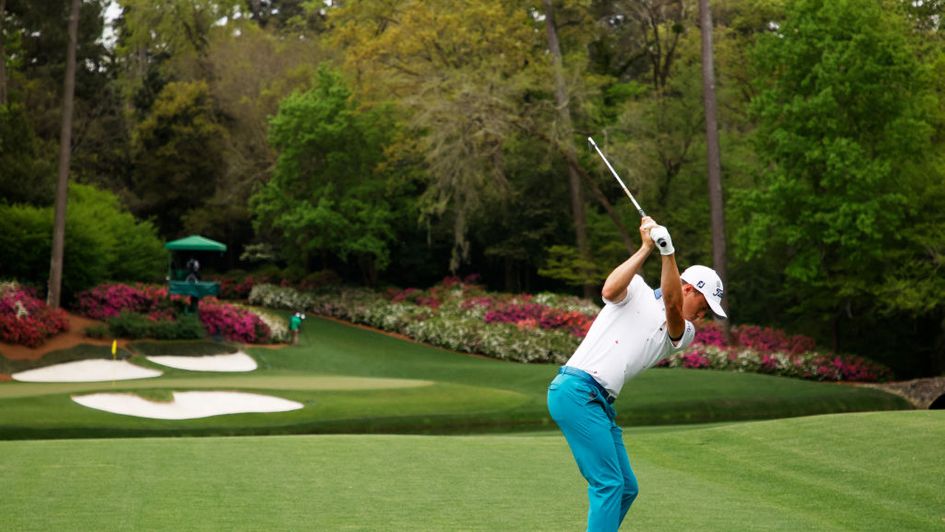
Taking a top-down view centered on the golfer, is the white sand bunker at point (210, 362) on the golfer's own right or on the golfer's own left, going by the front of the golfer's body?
on the golfer's own left

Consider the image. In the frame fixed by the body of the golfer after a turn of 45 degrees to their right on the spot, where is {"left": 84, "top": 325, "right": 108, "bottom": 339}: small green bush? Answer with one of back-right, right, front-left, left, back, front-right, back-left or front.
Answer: back

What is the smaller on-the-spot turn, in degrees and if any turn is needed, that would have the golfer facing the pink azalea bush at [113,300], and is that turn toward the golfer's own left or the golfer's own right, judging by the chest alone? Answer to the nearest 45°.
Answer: approximately 135° to the golfer's own left

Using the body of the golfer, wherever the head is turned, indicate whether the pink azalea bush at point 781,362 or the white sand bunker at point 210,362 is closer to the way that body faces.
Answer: the pink azalea bush

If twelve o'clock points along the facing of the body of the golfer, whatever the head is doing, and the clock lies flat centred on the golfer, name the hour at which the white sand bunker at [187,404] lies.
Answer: The white sand bunker is roughly at 8 o'clock from the golfer.

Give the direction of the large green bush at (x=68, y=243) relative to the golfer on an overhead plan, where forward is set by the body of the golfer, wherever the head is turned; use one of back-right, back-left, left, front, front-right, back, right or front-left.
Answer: back-left

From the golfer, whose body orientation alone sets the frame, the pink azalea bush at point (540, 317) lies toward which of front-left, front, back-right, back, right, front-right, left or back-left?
left

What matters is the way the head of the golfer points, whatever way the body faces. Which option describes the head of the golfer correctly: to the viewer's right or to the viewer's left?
to the viewer's right

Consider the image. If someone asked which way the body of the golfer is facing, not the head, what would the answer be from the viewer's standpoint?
to the viewer's right

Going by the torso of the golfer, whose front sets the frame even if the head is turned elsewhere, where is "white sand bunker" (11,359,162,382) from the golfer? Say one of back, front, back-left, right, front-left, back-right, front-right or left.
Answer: back-left

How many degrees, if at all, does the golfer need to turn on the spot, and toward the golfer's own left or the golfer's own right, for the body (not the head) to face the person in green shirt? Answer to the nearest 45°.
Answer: approximately 90° to the golfer's own left

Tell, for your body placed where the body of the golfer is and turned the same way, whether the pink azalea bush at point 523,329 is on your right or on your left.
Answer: on your left

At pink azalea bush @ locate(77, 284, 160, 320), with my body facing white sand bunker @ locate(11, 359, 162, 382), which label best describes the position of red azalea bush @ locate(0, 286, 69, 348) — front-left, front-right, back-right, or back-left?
front-right
